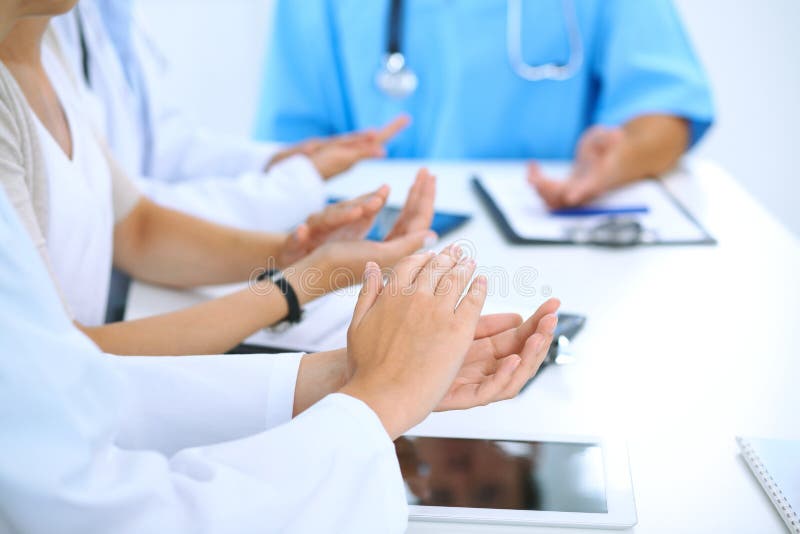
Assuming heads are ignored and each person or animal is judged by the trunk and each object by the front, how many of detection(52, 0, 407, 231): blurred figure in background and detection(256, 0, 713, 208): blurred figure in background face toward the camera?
1

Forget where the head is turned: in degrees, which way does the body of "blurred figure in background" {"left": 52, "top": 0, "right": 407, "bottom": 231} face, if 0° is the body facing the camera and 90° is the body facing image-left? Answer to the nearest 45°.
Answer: approximately 270°

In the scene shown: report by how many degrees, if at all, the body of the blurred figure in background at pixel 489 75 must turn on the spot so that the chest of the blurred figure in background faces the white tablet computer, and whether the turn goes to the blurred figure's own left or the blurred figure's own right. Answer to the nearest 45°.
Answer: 0° — they already face it

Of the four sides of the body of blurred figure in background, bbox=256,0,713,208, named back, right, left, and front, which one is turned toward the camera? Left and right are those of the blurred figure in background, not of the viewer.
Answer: front

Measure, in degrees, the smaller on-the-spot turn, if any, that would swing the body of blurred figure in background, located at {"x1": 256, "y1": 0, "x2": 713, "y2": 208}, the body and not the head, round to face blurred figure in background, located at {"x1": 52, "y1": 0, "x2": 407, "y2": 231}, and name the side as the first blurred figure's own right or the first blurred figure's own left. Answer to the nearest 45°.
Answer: approximately 45° to the first blurred figure's own right

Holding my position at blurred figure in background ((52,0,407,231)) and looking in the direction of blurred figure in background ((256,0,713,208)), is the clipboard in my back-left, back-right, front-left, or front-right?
front-right

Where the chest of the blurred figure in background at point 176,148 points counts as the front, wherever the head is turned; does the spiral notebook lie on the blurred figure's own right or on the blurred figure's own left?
on the blurred figure's own right

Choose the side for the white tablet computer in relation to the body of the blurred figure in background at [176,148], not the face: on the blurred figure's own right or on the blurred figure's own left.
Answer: on the blurred figure's own right

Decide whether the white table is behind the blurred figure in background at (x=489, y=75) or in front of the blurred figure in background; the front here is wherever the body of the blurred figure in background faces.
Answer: in front

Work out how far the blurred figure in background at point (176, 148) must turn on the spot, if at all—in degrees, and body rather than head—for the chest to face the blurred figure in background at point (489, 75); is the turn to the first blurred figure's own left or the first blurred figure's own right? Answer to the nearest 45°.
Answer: approximately 45° to the first blurred figure's own left

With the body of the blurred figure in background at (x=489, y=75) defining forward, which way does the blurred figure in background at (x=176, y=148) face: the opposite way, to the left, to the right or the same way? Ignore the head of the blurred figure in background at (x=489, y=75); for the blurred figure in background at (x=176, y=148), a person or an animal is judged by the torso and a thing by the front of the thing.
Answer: to the left
